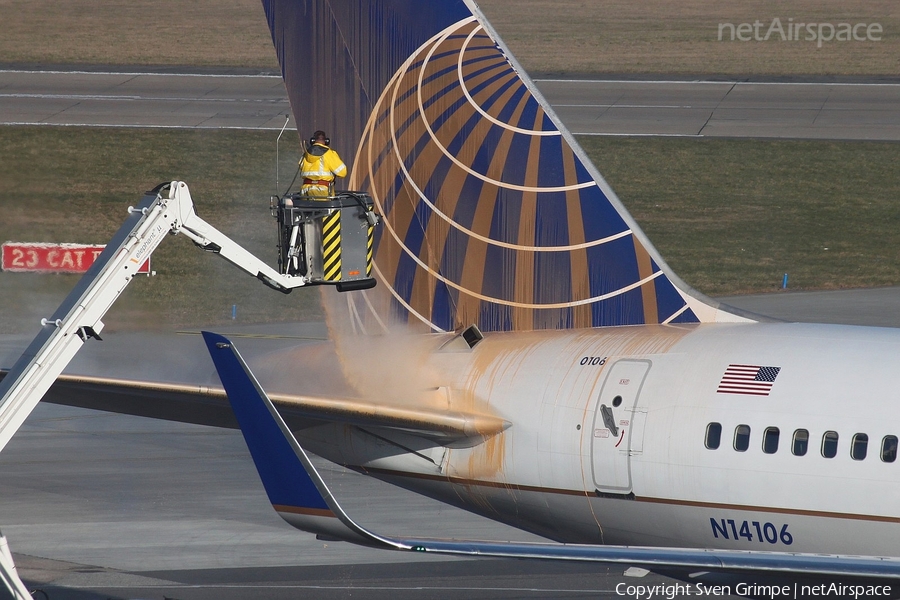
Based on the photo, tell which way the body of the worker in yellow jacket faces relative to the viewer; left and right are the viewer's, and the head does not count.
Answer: facing away from the viewer and to the right of the viewer

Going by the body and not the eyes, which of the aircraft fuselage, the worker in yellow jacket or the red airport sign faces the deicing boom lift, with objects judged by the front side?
the red airport sign

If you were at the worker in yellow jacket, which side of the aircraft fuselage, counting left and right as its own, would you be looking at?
back

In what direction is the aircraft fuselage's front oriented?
to the viewer's right

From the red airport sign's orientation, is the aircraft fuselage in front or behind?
in front

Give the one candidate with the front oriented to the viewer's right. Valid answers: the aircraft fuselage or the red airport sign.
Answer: the aircraft fuselage

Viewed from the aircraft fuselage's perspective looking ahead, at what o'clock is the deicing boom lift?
The deicing boom lift is roughly at 5 o'clock from the aircraft fuselage.

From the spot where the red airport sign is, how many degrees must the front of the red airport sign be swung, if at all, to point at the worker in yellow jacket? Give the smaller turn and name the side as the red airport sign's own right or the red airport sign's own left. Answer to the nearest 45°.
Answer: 0° — it already faces them

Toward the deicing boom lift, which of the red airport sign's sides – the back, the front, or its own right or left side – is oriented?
front

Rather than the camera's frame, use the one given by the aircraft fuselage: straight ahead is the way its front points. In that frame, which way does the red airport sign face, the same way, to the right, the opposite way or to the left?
to the right

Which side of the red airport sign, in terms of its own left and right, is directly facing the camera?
front

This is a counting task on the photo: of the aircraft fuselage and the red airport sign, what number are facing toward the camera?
1
